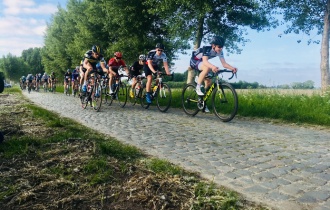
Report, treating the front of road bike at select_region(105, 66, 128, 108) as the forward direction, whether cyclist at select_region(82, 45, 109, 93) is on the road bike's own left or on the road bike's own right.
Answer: on the road bike's own right

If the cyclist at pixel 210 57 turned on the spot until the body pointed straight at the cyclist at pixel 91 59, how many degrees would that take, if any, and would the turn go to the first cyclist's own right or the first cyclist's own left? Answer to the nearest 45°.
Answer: approximately 180°

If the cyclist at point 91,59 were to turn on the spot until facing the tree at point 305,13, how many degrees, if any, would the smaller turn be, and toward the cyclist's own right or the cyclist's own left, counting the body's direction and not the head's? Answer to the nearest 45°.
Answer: approximately 90° to the cyclist's own left

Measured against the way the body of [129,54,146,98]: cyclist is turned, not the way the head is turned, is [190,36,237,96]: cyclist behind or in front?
in front

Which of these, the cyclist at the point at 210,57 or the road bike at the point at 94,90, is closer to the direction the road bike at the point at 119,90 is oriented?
the cyclist

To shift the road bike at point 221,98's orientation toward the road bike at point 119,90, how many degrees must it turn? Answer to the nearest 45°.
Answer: approximately 180°

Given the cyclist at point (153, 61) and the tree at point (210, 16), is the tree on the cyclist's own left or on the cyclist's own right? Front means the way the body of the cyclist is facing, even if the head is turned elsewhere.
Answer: on the cyclist's own left

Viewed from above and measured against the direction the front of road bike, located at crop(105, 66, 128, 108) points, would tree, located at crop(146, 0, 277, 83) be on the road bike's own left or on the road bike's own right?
on the road bike's own left

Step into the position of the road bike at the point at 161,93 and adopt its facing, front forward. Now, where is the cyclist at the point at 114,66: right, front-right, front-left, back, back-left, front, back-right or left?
back

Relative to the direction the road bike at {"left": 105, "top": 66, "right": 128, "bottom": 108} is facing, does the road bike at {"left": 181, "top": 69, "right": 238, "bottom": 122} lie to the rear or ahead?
ahead

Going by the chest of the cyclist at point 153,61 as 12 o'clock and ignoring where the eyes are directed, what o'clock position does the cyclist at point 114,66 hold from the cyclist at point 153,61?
the cyclist at point 114,66 is roughly at 6 o'clock from the cyclist at point 153,61.
